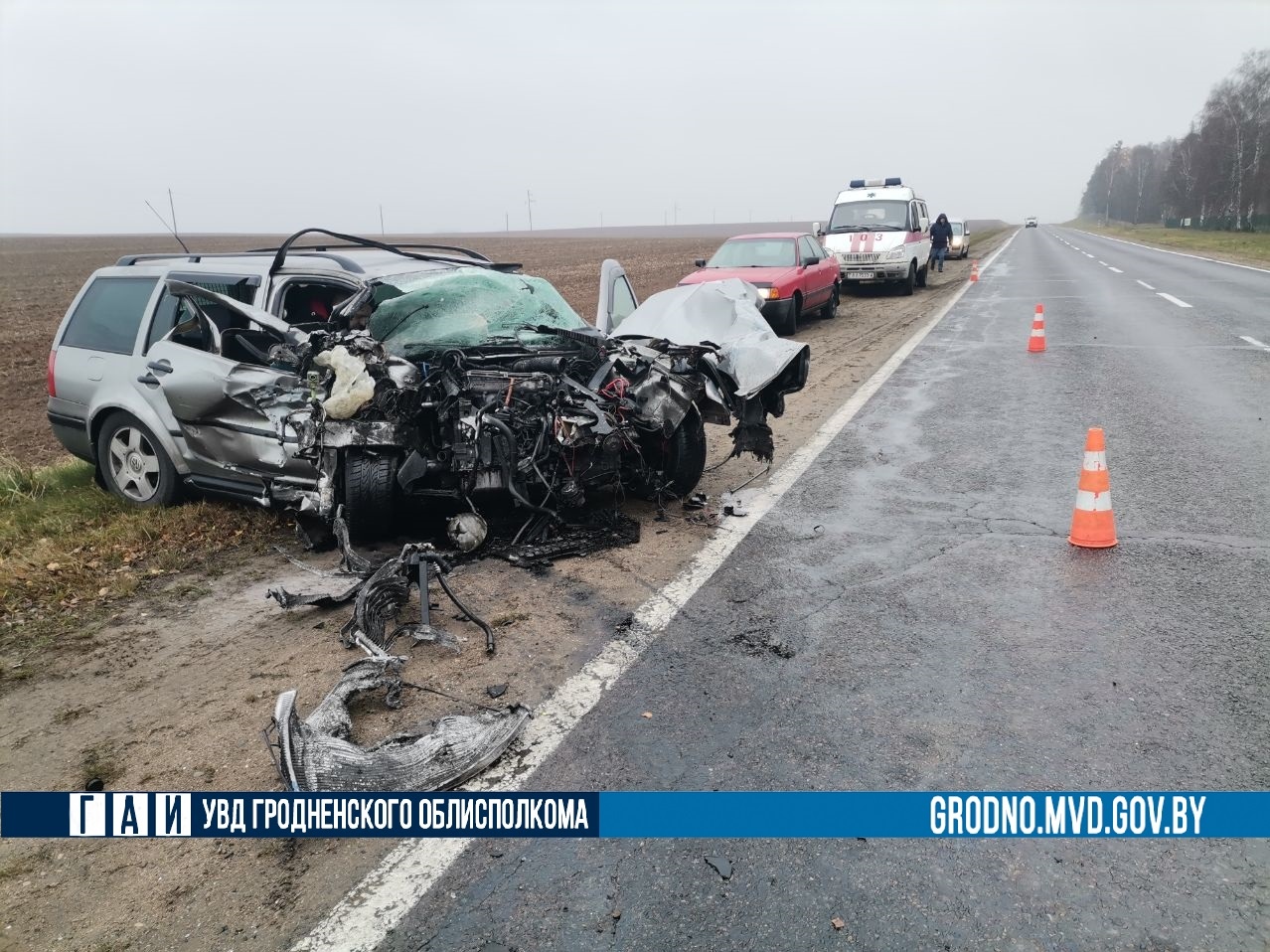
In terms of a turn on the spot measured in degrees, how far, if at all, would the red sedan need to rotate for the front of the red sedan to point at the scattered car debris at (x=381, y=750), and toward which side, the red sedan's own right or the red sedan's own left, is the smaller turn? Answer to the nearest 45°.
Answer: approximately 45° to the red sedan's own left

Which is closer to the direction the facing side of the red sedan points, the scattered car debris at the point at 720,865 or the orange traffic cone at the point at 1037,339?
the scattered car debris

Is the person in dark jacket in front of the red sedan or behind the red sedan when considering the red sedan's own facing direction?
behind

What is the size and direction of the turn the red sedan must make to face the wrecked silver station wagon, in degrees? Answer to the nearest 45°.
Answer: approximately 45° to its left

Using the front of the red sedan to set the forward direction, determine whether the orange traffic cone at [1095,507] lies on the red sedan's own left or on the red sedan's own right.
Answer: on the red sedan's own left

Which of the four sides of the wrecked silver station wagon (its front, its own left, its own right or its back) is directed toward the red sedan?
left

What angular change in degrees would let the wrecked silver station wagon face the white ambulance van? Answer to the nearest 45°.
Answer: approximately 90° to its left

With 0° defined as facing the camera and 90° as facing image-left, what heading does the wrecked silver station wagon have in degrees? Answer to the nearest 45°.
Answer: approximately 315°

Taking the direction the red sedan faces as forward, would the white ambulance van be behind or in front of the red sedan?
behind

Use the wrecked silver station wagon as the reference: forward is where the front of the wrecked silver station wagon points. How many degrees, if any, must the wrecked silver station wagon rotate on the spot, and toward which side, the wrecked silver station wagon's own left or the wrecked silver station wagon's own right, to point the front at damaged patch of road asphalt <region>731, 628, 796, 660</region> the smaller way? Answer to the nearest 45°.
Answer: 0° — it already faces it

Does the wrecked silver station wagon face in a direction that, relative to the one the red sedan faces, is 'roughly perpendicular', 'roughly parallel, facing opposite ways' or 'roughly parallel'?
roughly perpendicular

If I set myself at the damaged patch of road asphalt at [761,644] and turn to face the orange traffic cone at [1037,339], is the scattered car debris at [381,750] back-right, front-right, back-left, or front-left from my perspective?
back-left

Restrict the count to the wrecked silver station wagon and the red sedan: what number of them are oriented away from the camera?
0

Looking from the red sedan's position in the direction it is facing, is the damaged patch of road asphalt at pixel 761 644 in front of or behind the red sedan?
in front
